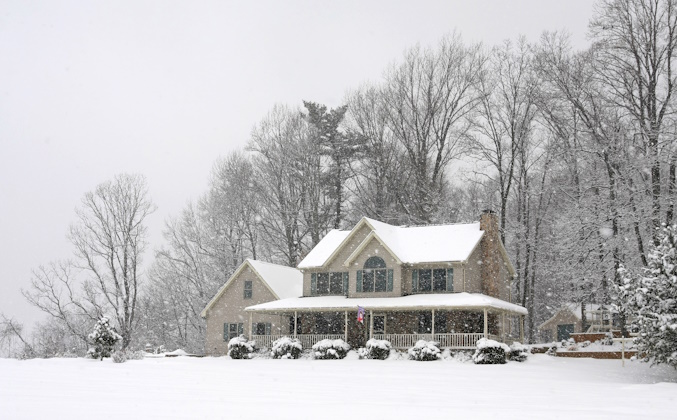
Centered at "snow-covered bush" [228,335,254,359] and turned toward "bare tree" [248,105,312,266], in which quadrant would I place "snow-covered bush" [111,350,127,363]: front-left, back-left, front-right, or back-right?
back-left

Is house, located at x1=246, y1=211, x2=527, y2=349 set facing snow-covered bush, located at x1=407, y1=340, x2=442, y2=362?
yes

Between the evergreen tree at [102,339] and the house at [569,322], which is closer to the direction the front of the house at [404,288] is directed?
the evergreen tree

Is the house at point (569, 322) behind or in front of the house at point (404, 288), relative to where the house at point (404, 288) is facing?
behind

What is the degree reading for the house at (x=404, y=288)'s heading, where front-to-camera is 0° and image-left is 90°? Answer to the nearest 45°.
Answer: approximately 0°

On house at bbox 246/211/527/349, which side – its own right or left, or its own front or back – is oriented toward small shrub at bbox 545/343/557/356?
left

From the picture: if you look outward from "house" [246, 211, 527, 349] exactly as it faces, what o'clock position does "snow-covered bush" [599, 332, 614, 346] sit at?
The snow-covered bush is roughly at 9 o'clock from the house.
